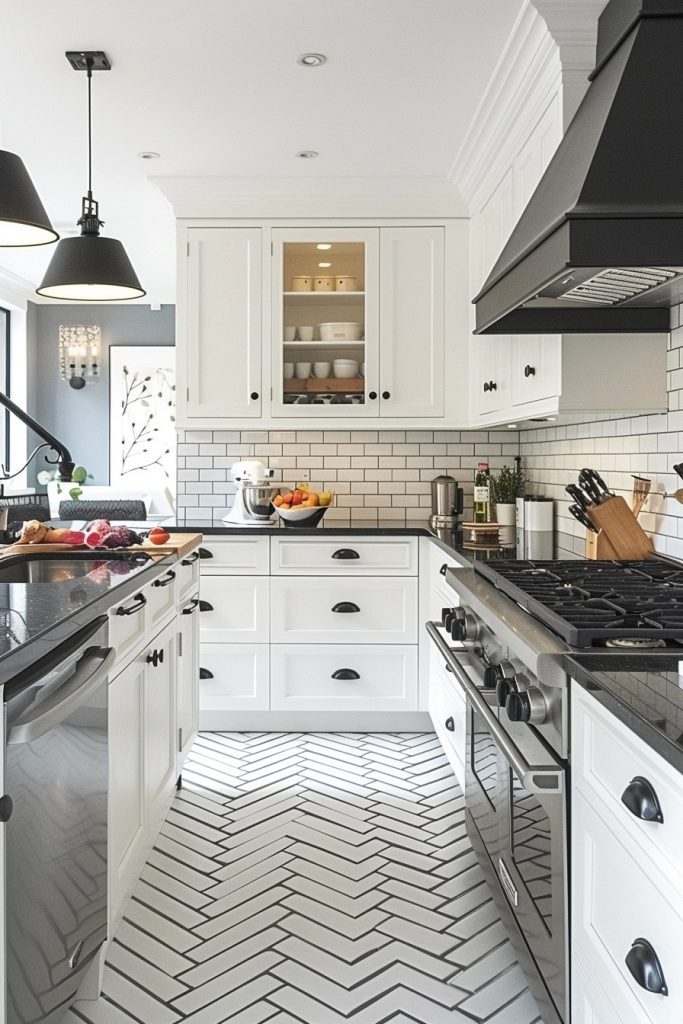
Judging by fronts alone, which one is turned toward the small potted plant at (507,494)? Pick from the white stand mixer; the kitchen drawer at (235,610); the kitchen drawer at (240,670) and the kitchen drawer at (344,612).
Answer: the white stand mixer

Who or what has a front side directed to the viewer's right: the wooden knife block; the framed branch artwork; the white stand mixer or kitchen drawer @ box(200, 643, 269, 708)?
the white stand mixer

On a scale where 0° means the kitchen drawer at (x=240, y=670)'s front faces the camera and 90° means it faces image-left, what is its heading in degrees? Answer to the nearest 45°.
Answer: approximately 0°

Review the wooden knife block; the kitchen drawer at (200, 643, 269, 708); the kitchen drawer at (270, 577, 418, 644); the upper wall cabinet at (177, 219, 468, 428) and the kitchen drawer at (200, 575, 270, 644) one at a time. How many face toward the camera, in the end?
4

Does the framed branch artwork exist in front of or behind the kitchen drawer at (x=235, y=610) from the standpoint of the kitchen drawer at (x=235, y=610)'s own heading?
behind

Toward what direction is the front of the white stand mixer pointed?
to the viewer's right

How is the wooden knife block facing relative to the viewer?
to the viewer's left
